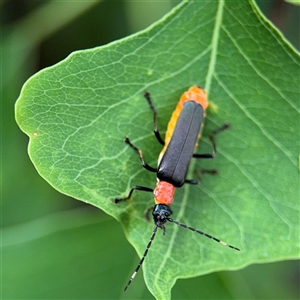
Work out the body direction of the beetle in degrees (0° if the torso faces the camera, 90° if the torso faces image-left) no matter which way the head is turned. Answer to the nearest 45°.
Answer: approximately 0°
